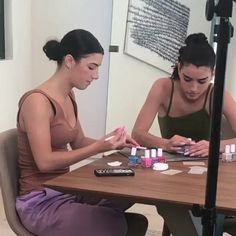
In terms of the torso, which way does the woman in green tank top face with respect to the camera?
toward the camera

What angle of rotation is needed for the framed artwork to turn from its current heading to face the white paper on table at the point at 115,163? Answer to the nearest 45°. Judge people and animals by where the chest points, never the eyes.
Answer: approximately 45° to its left

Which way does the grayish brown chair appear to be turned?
to the viewer's right

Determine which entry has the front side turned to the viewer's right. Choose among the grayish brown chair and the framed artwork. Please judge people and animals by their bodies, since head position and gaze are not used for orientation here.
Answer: the grayish brown chair

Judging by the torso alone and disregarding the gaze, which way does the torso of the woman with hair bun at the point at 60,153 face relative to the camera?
to the viewer's right

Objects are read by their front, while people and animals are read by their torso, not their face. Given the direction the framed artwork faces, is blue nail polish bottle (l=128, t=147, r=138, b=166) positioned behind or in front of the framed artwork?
in front

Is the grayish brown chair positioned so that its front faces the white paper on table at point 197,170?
yes

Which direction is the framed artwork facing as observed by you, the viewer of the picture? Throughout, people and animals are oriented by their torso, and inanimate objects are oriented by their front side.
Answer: facing the viewer and to the left of the viewer

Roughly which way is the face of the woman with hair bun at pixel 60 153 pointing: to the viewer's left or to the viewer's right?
to the viewer's right

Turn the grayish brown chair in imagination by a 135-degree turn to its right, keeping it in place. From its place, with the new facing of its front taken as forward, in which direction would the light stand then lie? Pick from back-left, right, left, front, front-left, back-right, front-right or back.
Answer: left

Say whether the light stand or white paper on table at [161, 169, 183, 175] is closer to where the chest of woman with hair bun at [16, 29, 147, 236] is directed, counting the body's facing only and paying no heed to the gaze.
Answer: the white paper on table

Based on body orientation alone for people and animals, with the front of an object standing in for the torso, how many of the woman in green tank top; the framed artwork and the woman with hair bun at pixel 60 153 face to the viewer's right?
1

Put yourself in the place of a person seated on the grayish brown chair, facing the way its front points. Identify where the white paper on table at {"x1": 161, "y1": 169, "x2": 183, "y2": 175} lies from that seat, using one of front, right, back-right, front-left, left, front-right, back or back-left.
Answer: front

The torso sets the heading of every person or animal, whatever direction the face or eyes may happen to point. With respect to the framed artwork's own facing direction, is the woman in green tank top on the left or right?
on its left

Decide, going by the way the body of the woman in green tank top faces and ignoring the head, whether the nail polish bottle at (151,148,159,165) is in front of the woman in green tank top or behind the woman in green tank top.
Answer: in front

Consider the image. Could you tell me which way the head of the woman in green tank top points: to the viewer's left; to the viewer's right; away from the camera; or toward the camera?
toward the camera
